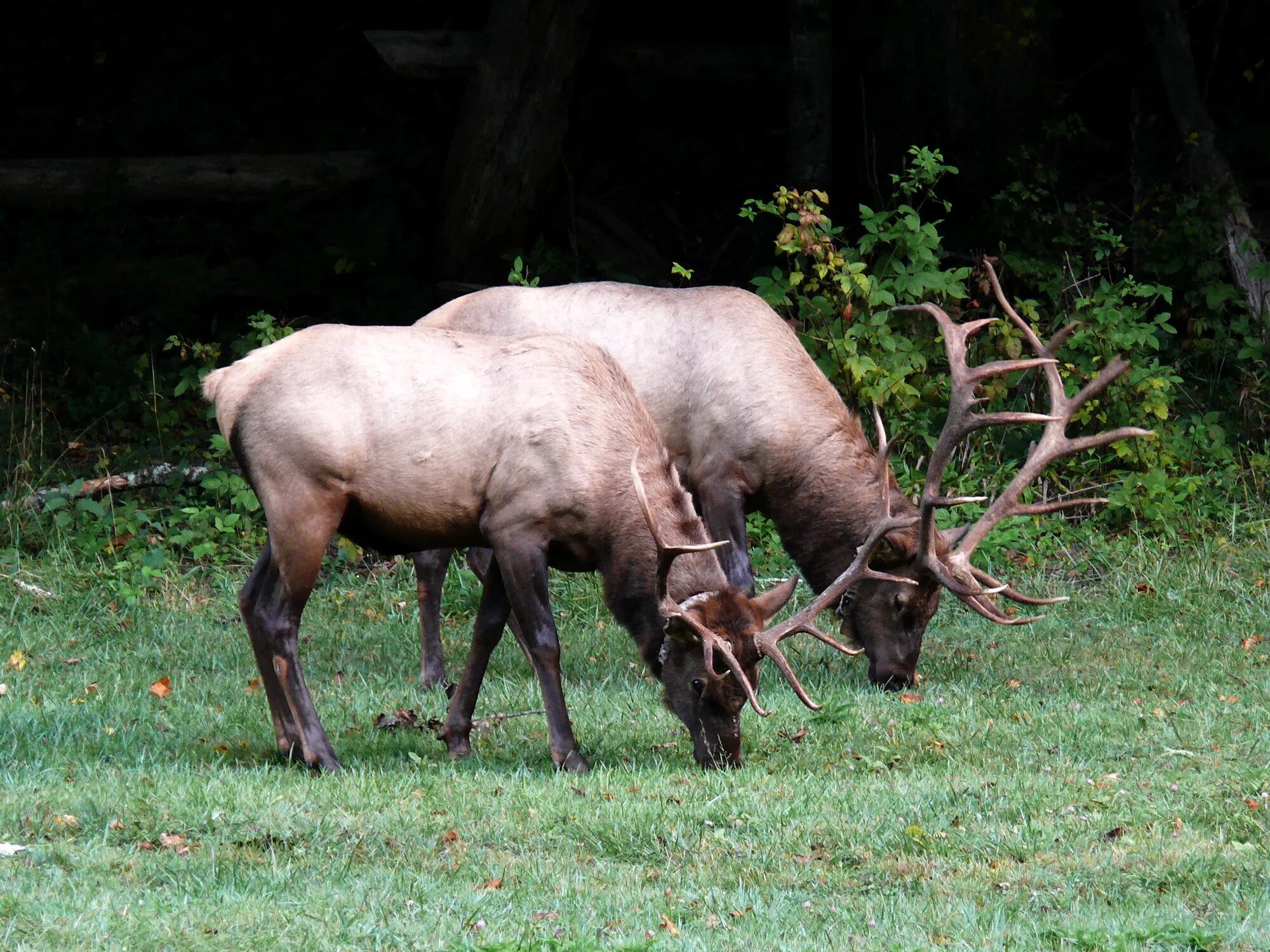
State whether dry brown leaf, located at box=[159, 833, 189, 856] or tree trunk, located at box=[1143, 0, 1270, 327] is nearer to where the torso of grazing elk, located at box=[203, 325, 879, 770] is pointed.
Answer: the tree trunk

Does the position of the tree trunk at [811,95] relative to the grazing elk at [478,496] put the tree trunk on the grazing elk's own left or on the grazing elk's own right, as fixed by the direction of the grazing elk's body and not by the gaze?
on the grazing elk's own left

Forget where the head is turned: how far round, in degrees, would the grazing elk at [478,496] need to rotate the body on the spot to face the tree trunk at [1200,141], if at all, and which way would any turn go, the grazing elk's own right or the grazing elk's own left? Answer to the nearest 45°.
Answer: approximately 45° to the grazing elk's own left

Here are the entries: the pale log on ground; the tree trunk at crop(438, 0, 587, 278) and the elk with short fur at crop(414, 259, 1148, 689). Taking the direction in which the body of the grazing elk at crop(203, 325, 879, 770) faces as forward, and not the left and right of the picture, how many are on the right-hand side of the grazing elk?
0

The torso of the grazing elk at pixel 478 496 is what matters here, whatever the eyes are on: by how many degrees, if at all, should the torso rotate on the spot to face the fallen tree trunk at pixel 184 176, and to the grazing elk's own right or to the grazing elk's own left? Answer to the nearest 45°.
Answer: approximately 135° to the grazing elk's own left

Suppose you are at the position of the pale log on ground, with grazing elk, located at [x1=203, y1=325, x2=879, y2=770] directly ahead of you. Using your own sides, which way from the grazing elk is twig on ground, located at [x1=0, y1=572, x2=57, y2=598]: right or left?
right

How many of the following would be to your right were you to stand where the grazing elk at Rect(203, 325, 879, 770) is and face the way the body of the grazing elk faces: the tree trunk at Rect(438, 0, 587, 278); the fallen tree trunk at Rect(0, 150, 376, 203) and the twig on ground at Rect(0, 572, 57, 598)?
0

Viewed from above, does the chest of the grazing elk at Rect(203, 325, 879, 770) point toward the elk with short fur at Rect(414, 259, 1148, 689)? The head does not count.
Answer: no

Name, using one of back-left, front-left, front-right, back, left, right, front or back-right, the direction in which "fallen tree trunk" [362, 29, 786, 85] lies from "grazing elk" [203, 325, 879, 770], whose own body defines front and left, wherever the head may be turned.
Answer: left

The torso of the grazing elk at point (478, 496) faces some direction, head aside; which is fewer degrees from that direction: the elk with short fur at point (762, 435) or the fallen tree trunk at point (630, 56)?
the elk with short fur

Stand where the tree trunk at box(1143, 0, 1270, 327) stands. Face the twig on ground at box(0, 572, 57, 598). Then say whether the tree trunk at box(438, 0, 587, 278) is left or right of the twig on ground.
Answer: right

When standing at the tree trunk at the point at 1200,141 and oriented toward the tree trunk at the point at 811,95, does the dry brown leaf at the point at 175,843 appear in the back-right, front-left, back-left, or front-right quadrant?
front-left

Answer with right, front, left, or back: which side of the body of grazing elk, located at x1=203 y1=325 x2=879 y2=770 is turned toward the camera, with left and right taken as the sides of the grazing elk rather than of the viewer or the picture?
right

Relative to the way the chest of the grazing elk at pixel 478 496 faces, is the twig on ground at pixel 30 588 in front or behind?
behind
